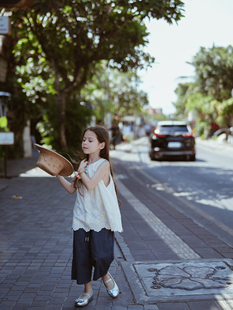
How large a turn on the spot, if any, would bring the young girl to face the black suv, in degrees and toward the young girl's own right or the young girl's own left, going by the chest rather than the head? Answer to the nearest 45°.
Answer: approximately 135° to the young girl's own right

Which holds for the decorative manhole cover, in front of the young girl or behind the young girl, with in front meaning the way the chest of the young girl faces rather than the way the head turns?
behind

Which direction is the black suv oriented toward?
away from the camera

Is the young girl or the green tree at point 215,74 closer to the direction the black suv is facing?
the green tree

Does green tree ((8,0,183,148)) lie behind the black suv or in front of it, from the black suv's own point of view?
behind

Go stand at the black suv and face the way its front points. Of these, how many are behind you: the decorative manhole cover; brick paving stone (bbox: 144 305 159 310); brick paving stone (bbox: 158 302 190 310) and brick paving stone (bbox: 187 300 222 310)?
4

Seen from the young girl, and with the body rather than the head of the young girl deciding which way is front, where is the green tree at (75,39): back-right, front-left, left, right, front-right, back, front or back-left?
back-right

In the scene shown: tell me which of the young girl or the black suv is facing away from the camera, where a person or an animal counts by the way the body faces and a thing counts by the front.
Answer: the black suv

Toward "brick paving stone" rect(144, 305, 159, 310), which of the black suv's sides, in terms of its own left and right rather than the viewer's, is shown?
back

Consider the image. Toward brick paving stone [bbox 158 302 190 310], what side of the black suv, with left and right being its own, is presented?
back

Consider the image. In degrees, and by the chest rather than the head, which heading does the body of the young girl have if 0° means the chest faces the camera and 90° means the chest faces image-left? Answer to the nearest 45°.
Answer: approximately 45°
